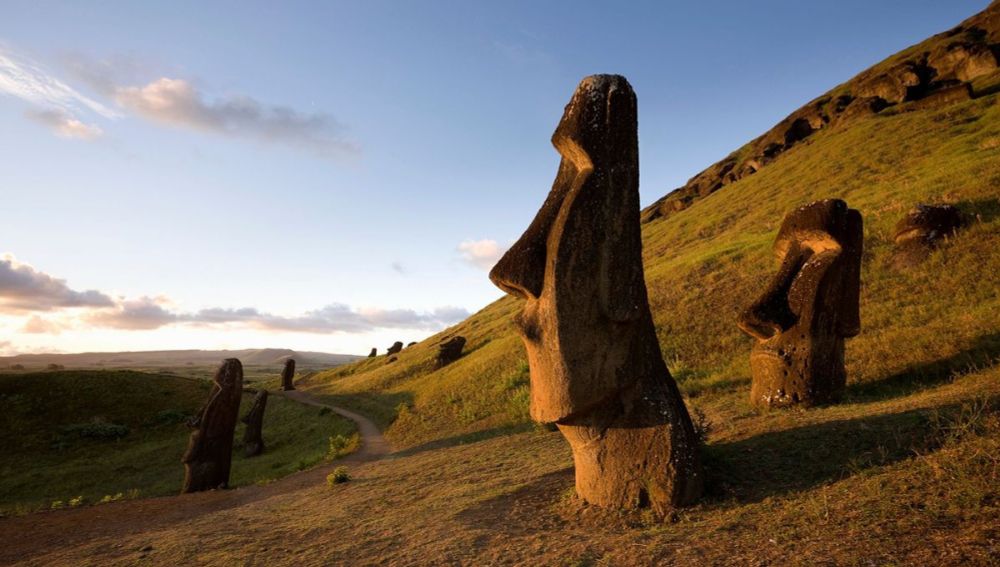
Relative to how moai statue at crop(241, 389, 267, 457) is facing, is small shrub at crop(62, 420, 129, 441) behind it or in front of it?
in front

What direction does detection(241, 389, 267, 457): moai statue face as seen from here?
to the viewer's left

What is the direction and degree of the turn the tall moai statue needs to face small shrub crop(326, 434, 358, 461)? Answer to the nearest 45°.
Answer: approximately 45° to its right

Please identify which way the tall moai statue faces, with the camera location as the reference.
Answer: facing to the left of the viewer

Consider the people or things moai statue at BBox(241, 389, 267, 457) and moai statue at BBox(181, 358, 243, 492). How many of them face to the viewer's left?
2

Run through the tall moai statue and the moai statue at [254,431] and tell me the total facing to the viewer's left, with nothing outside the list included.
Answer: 2

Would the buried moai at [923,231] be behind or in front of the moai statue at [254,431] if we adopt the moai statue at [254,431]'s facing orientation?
behind

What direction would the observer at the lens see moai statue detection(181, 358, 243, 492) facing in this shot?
facing to the left of the viewer

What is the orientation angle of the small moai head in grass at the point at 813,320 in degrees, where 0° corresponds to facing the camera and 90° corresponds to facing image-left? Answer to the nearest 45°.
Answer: approximately 45°
